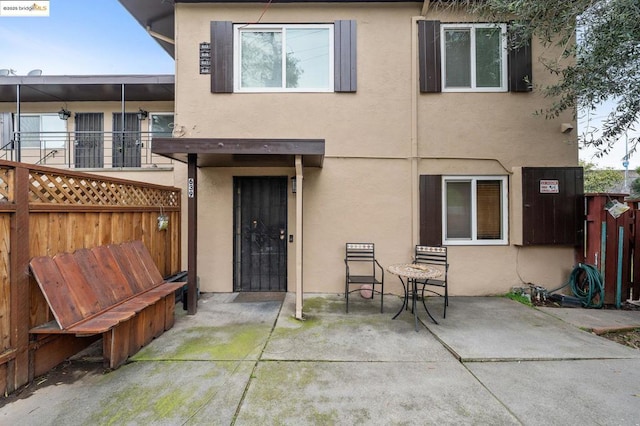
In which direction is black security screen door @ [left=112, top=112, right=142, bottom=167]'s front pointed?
toward the camera

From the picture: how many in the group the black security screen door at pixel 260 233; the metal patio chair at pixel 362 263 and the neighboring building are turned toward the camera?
3

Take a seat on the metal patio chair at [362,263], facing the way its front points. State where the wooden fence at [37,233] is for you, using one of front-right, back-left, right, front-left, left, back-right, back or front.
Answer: front-right

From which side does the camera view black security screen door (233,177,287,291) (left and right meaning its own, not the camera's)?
front

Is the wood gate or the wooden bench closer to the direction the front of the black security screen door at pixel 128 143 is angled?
the wooden bench

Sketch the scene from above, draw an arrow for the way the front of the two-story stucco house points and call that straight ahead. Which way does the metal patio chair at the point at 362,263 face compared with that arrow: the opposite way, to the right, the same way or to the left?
the same way

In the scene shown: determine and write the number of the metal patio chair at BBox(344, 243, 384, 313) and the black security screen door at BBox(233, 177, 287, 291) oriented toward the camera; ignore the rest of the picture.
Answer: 2

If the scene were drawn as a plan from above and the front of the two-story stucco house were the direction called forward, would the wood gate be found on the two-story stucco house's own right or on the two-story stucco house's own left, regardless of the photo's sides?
on the two-story stucco house's own left

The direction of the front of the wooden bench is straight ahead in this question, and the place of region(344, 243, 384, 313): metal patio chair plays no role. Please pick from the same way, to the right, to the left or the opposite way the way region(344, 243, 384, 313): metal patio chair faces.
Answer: to the right

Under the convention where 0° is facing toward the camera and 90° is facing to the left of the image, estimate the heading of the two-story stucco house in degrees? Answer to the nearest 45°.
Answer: approximately 0°

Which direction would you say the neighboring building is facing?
toward the camera

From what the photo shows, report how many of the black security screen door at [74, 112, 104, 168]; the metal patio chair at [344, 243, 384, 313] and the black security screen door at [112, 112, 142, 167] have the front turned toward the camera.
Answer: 3

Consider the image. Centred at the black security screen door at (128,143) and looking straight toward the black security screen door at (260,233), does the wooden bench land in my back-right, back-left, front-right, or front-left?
front-right

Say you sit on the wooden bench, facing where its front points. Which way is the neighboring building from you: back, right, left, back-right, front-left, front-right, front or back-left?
back-left

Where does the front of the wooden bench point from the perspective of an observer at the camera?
facing the viewer and to the right of the viewer

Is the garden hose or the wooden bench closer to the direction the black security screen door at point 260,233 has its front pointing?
the wooden bench

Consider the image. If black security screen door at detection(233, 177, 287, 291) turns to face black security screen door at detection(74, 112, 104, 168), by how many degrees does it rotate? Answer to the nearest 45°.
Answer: approximately 135° to its right
